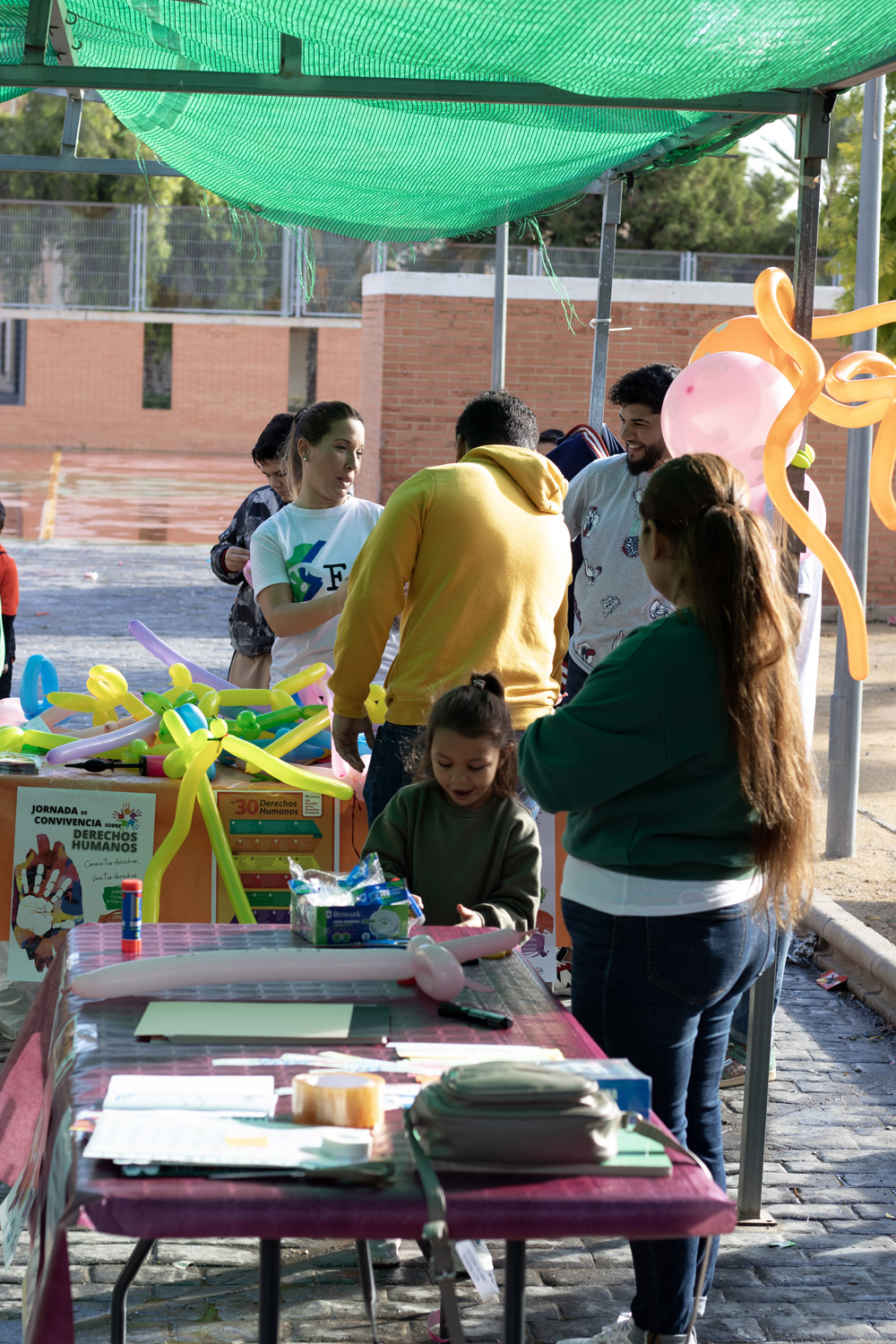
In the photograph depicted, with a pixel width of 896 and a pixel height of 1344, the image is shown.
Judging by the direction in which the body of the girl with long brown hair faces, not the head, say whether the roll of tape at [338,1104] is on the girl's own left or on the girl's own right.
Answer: on the girl's own left

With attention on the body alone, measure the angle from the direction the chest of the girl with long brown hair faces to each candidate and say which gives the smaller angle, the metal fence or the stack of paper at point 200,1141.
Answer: the metal fence

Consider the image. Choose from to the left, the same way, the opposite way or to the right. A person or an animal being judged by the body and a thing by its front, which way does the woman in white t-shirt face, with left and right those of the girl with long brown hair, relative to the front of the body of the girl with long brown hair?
the opposite way

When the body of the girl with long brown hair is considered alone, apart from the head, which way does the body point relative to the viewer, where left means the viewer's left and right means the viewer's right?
facing away from the viewer and to the left of the viewer

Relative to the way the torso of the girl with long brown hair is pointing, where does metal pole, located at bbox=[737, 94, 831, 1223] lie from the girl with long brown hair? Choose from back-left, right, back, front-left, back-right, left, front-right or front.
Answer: front-right

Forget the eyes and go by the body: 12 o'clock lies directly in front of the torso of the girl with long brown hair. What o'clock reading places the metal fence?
The metal fence is roughly at 1 o'clock from the girl with long brown hair.

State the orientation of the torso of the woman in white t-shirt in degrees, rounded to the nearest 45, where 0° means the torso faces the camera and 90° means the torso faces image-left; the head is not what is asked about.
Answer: approximately 315°

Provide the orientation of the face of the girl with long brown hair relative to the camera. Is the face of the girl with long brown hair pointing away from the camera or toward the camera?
away from the camera

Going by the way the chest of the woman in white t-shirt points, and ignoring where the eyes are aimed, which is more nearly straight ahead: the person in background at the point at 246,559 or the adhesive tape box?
the adhesive tape box

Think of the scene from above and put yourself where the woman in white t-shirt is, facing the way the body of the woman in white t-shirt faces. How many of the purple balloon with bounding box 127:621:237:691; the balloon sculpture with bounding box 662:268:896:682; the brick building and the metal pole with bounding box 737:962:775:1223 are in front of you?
2

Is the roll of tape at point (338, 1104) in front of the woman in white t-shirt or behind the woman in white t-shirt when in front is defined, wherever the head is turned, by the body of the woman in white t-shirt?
in front

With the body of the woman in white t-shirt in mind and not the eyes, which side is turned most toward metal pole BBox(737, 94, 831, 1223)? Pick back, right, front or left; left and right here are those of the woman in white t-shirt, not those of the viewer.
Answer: front

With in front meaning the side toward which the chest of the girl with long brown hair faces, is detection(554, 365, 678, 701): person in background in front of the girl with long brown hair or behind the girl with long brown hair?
in front
